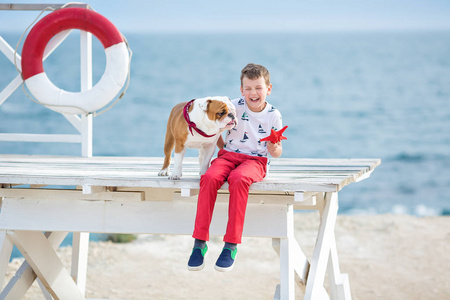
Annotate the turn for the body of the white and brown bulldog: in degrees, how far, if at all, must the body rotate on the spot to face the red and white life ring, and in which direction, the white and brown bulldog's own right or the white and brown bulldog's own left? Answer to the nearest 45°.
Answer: approximately 180°
